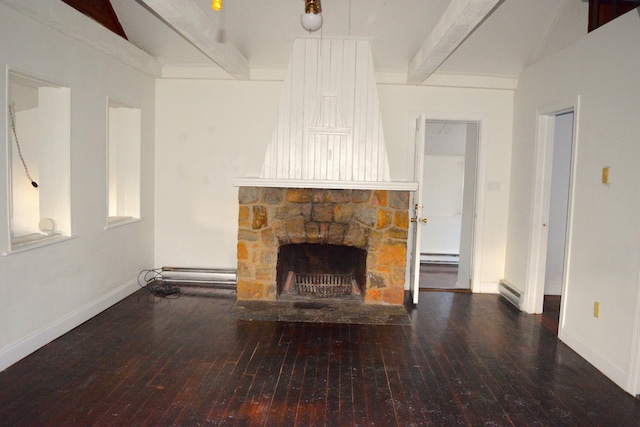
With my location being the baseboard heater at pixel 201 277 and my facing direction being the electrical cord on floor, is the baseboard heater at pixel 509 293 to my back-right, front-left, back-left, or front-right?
back-left

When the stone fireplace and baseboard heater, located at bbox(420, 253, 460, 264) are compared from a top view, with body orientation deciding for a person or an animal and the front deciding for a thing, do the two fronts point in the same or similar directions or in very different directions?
same or similar directions

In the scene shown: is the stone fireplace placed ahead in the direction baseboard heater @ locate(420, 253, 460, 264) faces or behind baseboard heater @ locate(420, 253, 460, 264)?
ahead

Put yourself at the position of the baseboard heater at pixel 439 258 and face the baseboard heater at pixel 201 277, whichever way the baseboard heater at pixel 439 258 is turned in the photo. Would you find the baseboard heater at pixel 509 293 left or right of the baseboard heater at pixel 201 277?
left

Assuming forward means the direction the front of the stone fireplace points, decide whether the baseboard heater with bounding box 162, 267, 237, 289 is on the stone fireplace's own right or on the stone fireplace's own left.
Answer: on the stone fireplace's own right

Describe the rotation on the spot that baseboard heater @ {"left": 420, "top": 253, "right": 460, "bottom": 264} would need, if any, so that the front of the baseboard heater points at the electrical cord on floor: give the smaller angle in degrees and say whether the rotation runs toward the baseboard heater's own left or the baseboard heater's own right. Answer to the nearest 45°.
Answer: approximately 45° to the baseboard heater's own right

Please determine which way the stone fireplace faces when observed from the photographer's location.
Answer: facing the viewer

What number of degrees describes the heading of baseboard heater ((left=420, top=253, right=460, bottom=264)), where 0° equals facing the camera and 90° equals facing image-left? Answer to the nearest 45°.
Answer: approximately 0°

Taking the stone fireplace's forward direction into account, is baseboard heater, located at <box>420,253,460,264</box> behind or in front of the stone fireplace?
behind

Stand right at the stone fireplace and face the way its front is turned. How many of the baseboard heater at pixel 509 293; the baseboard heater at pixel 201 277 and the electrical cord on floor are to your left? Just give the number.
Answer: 1

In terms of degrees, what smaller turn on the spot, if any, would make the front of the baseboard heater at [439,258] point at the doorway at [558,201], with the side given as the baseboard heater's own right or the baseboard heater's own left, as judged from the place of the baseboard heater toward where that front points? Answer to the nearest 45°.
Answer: approximately 45° to the baseboard heater's own left

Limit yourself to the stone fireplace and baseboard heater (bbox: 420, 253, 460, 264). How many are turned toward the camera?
2

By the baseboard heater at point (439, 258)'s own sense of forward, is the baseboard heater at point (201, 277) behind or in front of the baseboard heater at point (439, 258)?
in front

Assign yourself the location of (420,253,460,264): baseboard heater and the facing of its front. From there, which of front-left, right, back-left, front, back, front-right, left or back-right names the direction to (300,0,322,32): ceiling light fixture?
front

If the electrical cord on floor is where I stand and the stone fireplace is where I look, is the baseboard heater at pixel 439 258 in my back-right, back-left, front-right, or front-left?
front-left
